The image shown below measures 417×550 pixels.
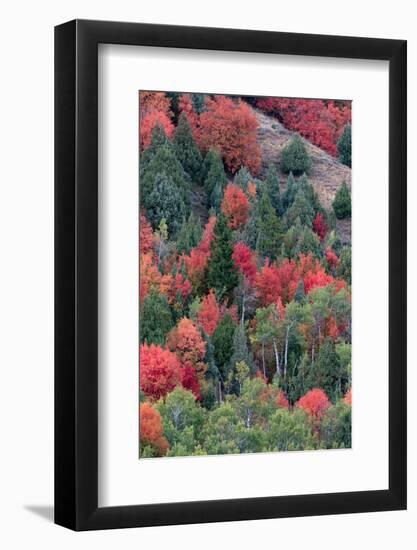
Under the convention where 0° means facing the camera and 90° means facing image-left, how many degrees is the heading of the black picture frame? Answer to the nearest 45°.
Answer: approximately 315°
